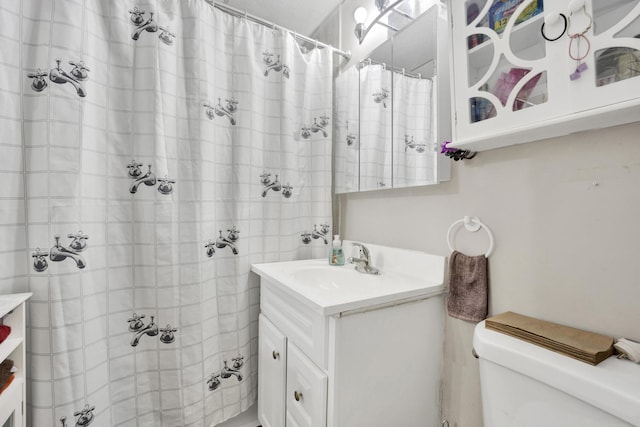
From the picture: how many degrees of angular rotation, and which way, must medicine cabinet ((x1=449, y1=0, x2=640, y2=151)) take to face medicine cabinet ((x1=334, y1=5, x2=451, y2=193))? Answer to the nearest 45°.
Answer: approximately 90° to its right

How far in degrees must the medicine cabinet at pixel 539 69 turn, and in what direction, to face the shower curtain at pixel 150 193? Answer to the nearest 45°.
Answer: approximately 45° to its right

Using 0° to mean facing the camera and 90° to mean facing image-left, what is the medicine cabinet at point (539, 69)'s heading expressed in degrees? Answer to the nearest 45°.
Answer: approximately 45°

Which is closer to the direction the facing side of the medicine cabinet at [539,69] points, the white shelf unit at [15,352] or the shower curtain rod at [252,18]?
the white shelf unit

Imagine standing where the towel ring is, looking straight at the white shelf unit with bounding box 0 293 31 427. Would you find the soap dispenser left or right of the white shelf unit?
right

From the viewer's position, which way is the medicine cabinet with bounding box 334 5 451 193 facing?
facing the viewer and to the left of the viewer

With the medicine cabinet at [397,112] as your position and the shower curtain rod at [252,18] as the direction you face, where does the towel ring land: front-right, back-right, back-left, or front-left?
back-left

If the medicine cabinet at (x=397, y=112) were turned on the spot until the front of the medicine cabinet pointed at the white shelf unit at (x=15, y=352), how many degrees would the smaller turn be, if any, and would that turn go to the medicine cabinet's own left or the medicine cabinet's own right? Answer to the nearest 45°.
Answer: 0° — it already faces it

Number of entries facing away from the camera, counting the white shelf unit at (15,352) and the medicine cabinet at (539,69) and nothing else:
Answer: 0

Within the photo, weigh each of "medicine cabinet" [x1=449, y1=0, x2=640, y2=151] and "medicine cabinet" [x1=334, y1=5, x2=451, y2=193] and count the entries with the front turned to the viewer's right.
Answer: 0
